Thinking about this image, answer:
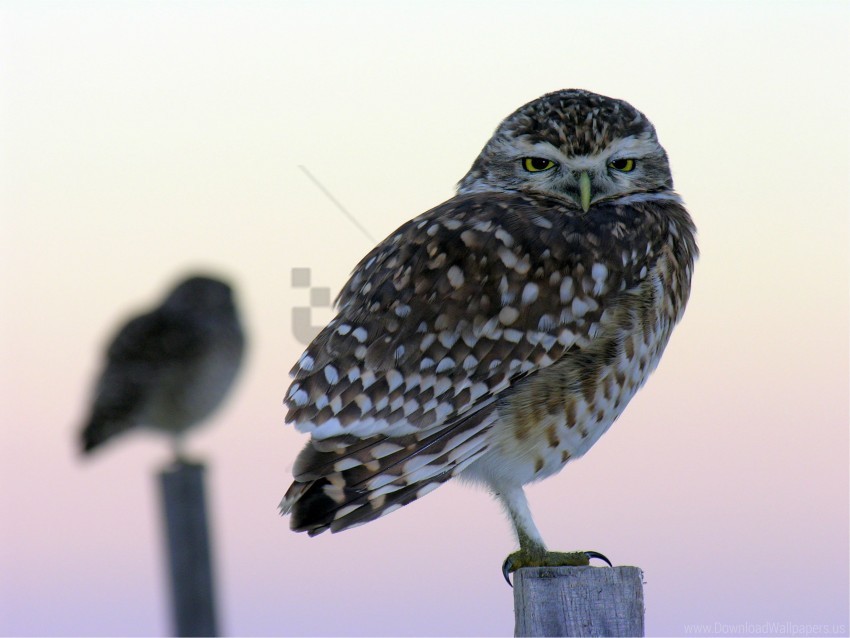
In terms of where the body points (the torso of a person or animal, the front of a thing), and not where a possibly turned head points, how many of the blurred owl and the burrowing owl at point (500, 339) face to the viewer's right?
2

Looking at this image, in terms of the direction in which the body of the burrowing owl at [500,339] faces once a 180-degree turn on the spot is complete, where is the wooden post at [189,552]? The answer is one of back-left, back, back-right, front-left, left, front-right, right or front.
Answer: front-right

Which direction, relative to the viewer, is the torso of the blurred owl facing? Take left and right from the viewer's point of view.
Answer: facing to the right of the viewer

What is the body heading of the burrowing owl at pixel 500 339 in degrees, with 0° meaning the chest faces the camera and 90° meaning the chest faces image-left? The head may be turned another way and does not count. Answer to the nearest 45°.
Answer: approximately 270°

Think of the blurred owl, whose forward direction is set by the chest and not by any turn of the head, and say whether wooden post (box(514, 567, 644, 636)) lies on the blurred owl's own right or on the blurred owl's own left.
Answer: on the blurred owl's own right

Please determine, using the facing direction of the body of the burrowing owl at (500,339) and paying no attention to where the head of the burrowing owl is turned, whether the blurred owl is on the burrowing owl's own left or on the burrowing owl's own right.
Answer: on the burrowing owl's own left
